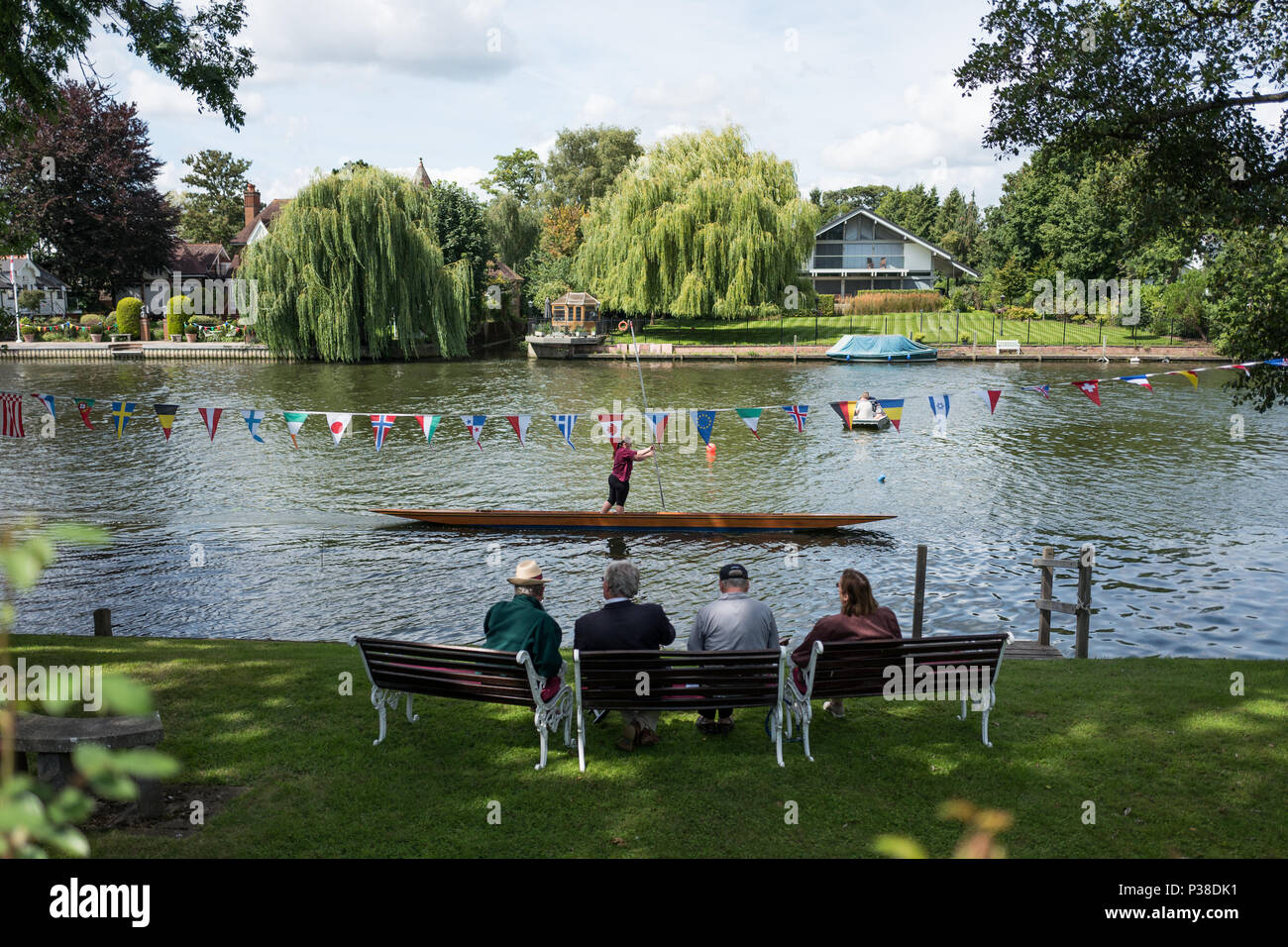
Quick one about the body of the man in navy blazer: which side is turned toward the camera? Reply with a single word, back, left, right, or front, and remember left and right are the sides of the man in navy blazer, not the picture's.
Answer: back

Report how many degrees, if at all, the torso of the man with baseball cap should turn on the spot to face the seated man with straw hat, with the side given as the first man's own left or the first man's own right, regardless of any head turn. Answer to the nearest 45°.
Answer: approximately 90° to the first man's own left

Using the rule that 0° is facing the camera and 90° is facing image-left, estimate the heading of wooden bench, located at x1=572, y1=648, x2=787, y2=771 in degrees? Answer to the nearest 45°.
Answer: approximately 180°

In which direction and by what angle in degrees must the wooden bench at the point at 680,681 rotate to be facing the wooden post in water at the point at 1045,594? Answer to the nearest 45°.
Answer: approximately 45° to its right

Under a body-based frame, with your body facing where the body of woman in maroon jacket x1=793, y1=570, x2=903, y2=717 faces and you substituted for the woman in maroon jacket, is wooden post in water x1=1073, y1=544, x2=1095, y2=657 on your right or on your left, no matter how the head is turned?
on your right

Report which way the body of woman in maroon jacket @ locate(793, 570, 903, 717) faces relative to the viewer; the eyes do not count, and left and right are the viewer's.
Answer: facing away from the viewer and to the left of the viewer

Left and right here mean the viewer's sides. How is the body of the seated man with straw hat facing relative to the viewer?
facing away from the viewer and to the right of the viewer

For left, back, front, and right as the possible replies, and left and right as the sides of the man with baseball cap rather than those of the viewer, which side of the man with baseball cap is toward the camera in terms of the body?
back

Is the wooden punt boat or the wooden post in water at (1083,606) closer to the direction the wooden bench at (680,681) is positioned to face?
the wooden punt boat

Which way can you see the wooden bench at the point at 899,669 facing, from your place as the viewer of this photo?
facing away from the viewer and to the left of the viewer

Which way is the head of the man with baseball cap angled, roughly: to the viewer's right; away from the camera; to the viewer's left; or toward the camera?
away from the camera
